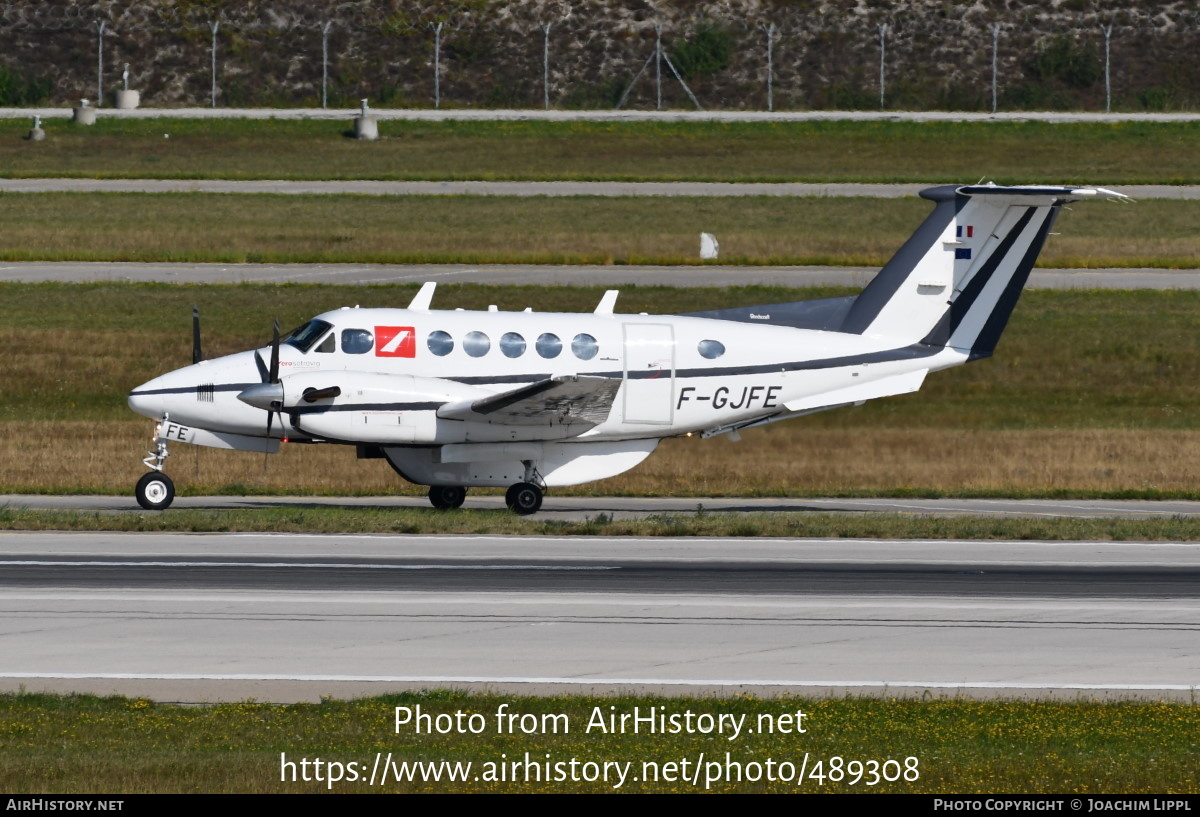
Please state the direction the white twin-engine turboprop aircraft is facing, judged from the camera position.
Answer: facing to the left of the viewer
